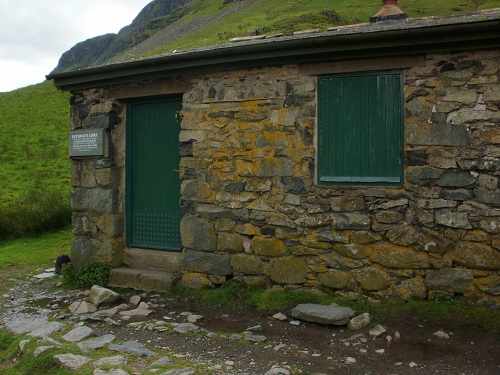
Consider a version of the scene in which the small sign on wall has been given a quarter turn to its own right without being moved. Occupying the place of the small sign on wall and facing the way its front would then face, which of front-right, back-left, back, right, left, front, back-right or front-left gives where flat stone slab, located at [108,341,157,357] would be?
back-left

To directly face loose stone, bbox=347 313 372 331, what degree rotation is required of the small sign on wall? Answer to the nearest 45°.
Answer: approximately 90° to its left

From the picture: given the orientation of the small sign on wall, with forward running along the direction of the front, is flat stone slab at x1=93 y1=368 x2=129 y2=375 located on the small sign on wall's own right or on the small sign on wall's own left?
on the small sign on wall's own left

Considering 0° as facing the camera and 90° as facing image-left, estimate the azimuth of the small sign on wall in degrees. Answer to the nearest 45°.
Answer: approximately 45°

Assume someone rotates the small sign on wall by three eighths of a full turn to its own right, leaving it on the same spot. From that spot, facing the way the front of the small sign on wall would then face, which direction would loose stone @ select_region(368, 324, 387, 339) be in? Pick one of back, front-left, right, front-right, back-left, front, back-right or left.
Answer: back-right

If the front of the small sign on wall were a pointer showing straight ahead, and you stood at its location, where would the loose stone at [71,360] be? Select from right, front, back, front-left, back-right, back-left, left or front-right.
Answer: front-left

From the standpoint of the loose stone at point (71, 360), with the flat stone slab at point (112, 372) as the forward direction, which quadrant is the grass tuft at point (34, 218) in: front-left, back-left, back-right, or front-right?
back-left

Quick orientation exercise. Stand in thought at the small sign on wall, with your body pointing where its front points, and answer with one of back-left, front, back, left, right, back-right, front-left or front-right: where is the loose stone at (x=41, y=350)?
front-left

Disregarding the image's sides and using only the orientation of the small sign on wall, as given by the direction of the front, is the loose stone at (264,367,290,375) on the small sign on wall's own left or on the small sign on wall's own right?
on the small sign on wall's own left

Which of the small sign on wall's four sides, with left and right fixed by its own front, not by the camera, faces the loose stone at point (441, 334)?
left

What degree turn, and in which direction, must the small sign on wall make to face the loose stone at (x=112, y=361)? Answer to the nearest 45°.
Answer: approximately 45° to its left

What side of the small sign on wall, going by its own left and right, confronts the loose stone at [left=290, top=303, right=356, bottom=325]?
left

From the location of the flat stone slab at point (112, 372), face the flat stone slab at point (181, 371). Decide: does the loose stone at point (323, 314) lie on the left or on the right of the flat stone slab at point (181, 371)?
left

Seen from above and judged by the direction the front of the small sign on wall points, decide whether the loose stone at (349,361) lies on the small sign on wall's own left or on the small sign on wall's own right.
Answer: on the small sign on wall's own left
